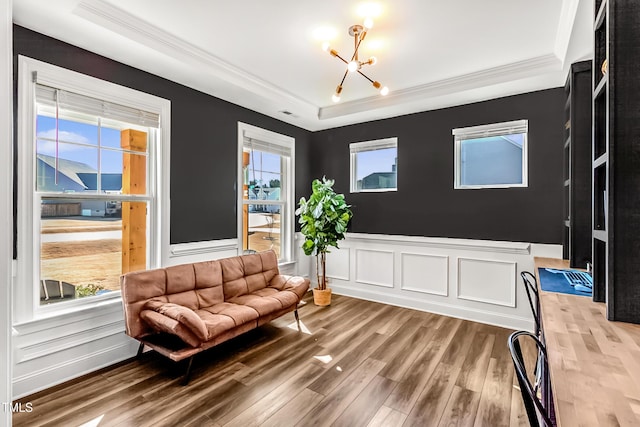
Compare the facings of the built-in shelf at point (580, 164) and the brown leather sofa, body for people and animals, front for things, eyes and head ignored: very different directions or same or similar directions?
very different directions

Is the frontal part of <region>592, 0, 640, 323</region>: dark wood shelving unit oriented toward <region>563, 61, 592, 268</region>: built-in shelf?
no

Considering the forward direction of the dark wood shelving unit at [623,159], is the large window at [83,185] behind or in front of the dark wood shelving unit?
in front

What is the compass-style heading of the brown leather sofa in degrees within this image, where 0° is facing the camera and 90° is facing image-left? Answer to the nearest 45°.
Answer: approximately 315°

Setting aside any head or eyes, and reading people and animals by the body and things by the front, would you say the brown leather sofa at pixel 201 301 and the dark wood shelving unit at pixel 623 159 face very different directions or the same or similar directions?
very different directions

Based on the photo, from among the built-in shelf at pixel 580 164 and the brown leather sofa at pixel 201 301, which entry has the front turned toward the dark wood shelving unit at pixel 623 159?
the brown leather sofa

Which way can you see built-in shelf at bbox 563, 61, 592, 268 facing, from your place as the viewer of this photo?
facing to the left of the viewer

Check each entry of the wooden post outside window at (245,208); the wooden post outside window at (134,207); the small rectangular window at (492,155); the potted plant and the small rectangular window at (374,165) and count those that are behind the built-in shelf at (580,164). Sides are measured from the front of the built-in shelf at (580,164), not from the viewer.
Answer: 0

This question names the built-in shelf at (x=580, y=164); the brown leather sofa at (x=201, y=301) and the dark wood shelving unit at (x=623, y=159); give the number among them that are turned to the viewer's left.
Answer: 2

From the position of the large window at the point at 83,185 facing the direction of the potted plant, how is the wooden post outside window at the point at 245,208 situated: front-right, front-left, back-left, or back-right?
front-left

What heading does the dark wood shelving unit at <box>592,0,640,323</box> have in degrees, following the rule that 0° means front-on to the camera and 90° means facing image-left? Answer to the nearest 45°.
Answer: approximately 90°

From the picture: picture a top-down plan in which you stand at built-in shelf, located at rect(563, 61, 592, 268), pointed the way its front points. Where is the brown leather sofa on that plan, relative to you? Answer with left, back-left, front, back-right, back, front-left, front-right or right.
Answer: front-left

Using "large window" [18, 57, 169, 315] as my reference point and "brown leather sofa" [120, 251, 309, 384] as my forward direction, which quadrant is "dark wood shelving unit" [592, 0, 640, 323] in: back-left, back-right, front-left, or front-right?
front-right

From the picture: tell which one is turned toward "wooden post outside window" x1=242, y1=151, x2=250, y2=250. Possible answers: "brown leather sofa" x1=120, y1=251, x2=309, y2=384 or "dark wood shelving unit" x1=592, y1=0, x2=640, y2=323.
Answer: the dark wood shelving unit

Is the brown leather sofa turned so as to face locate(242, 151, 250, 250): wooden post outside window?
no

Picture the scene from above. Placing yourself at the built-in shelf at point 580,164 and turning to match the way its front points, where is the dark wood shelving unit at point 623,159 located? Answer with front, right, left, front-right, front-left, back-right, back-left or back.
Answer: left

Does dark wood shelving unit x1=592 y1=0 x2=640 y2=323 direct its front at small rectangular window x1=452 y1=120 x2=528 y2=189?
no

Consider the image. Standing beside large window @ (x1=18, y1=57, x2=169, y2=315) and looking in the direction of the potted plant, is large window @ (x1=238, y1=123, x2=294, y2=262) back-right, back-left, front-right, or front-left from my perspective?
front-left

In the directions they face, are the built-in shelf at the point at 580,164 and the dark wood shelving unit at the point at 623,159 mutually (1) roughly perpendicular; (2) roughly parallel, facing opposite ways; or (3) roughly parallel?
roughly parallel

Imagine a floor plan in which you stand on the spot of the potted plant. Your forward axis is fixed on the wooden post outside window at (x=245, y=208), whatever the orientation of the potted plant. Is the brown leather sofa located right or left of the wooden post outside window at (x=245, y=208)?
left
